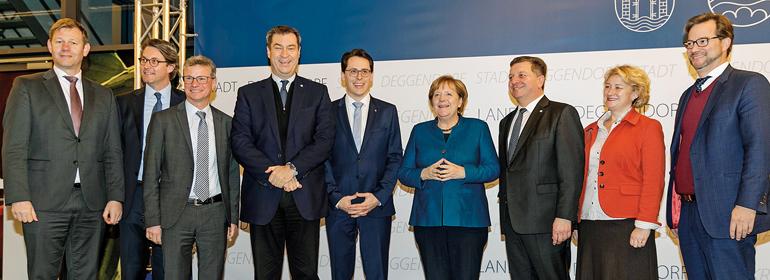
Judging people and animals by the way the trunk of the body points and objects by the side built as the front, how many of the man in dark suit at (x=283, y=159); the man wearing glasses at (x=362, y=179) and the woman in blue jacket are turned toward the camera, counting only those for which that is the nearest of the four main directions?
3

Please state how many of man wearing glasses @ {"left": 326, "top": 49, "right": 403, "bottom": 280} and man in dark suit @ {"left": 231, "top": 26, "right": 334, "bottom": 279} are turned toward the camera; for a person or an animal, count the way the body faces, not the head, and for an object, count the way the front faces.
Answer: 2

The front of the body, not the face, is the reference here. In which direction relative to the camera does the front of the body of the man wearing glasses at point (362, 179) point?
toward the camera

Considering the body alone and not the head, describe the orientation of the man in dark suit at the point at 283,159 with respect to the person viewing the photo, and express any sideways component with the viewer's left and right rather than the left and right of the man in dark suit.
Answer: facing the viewer

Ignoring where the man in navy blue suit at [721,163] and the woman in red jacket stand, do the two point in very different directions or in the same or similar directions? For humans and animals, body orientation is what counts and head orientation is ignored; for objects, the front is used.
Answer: same or similar directions

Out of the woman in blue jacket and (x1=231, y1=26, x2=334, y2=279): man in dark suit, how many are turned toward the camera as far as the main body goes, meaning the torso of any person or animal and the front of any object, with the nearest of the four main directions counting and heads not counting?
2

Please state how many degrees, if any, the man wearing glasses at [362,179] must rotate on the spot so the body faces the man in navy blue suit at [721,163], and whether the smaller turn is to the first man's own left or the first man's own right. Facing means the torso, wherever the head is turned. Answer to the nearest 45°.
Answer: approximately 90° to the first man's own left

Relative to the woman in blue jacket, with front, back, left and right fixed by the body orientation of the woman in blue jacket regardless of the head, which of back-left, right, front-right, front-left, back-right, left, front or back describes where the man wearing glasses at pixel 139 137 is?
right

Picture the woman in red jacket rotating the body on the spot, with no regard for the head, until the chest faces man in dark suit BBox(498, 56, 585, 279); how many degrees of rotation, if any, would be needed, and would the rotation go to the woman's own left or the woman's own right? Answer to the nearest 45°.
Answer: approximately 45° to the woman's own right

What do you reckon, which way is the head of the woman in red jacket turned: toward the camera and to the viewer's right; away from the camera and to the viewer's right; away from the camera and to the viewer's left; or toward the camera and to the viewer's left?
toward the camera and to the viewer's left

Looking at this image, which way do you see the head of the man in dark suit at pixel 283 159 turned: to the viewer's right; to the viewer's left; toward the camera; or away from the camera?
toward the camera

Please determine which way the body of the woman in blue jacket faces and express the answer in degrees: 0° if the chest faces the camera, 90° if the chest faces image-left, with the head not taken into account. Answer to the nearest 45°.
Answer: approximately 0°

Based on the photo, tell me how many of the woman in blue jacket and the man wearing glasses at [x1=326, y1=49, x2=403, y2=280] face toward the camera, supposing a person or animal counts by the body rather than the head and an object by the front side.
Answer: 2
